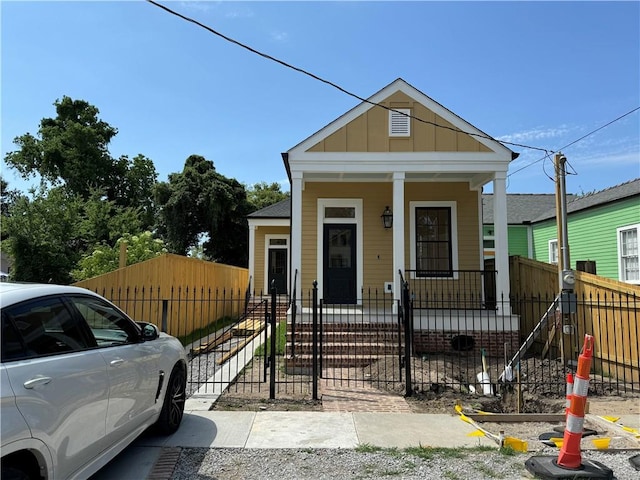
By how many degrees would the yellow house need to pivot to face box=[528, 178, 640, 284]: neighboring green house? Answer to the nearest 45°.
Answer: approximately 135° to its left

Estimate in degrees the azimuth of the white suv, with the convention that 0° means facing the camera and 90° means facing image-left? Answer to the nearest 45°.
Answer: approximately 225°

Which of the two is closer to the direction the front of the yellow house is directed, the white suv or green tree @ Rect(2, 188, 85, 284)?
the white suv

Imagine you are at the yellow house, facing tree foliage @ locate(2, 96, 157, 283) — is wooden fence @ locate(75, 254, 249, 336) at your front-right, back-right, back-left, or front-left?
front-left

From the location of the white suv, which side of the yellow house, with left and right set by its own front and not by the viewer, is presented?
front

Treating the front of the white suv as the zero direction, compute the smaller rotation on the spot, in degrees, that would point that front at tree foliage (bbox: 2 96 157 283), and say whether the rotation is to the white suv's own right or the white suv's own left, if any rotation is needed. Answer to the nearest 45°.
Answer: approximately 45° to the white suv's own left

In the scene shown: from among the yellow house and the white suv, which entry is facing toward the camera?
the yellow house

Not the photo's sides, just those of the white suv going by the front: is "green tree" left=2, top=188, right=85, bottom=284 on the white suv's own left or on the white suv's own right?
on the white suv's own left

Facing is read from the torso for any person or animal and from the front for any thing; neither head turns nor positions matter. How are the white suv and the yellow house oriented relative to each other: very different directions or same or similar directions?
very different directions

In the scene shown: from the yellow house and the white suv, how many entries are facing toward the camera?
1

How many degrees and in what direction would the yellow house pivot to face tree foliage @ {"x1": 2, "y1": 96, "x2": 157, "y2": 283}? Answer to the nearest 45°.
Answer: approximately 135° to its right

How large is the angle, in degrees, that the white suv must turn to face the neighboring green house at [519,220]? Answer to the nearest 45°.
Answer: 0° — it already faces it

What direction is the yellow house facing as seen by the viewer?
toward the camera

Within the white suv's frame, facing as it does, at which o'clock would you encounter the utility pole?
The utility pole is roughly at 1 o'clock from the white suv.

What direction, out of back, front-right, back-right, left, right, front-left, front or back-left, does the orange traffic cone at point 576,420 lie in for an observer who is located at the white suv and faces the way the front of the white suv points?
front-right
